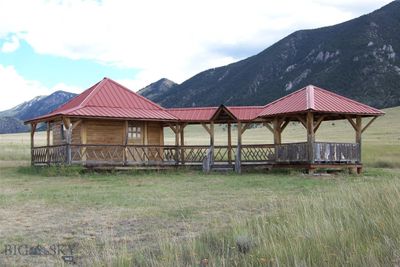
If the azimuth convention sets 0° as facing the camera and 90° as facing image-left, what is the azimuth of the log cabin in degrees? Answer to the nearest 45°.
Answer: approximately 0°
